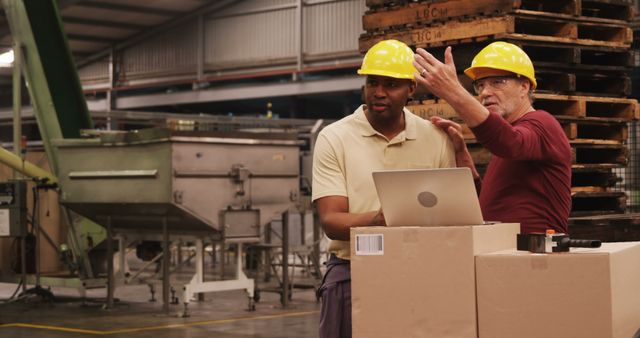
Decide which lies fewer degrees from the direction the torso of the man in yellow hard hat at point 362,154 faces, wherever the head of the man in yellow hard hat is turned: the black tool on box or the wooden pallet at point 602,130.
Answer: the black tool on box

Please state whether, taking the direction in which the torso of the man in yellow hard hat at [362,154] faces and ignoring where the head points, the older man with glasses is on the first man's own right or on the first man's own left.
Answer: on the first man's own left

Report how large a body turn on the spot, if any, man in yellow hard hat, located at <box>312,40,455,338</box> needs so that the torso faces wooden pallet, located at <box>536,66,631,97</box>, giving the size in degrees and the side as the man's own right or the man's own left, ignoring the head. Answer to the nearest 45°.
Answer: approximately 135° to the man's own left

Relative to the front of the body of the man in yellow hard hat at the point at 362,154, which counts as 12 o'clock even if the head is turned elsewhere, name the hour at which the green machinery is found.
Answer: The green machinery is roughly at 5 o'clock from the man in yellow hard hat.

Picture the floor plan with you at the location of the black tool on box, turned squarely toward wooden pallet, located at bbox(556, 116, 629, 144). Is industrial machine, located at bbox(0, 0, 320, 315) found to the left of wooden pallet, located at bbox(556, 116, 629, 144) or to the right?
left

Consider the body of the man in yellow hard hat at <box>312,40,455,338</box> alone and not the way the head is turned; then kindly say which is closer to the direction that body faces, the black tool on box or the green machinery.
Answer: the black tool on box

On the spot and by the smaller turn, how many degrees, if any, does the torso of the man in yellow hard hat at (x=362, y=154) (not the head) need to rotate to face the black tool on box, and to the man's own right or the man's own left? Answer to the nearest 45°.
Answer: approximately 45° to the man's own left

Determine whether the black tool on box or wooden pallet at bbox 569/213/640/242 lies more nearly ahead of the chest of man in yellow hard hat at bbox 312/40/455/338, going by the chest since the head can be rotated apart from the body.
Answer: the black tool on box

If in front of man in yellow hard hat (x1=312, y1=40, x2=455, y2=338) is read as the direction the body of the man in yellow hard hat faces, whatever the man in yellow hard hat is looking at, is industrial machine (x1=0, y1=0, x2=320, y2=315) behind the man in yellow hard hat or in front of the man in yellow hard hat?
behind

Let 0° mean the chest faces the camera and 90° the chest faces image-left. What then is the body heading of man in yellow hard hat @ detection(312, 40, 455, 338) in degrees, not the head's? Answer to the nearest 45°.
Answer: approximately 0°

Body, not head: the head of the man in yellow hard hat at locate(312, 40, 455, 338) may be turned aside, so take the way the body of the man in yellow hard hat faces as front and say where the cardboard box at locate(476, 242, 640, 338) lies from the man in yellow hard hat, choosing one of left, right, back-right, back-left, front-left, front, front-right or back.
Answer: front-left

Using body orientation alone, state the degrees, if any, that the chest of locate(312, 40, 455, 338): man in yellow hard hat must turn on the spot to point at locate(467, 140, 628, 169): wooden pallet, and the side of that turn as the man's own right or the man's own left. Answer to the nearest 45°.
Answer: approximately 135° to the man's own left
